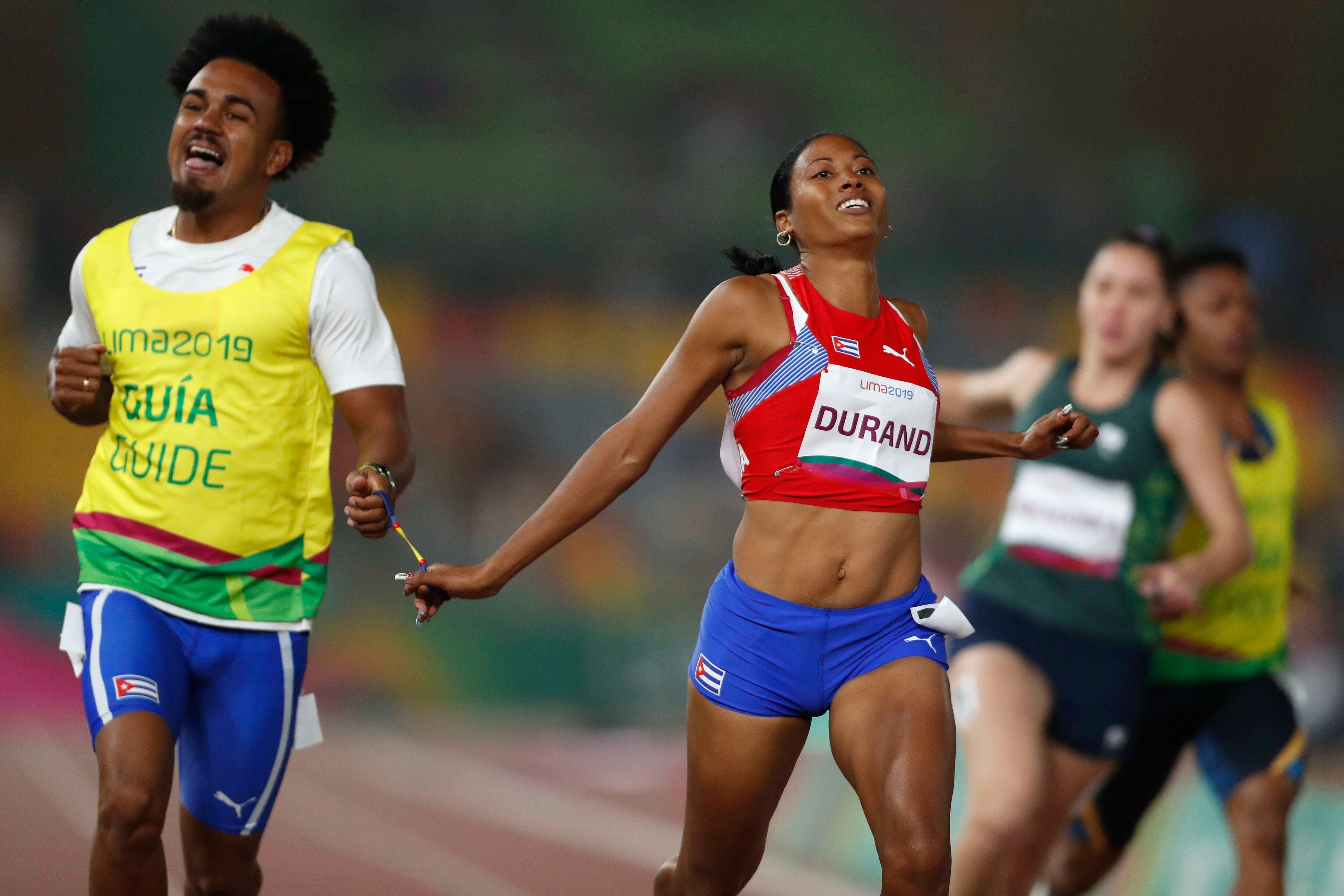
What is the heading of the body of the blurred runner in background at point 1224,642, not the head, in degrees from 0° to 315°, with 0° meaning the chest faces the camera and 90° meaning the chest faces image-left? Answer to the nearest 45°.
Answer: approximately 315°

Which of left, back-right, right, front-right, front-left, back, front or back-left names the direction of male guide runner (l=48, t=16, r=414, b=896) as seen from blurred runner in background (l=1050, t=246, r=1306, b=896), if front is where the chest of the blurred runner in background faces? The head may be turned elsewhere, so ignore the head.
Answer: right

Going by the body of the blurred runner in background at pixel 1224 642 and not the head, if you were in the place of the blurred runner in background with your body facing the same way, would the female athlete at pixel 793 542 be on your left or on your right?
on your right

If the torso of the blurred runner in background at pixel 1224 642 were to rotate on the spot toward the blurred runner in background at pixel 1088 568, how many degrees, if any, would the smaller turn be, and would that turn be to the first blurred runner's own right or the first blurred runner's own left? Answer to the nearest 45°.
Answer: approximately 90° to the first blurred runner's own right
